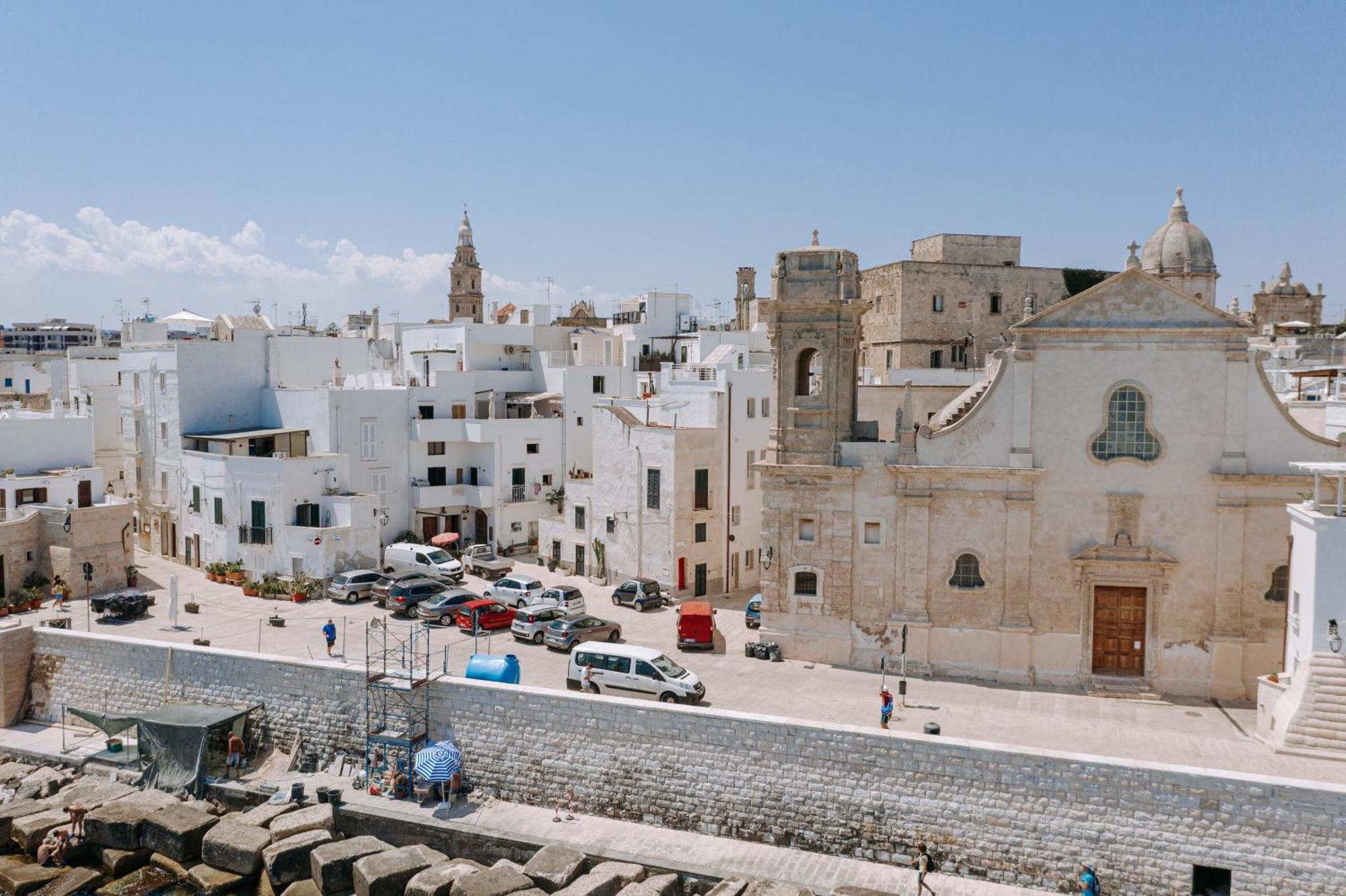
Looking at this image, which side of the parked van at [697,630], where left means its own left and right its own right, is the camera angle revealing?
back

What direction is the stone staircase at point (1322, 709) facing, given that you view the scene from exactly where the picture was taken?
facing the viewer

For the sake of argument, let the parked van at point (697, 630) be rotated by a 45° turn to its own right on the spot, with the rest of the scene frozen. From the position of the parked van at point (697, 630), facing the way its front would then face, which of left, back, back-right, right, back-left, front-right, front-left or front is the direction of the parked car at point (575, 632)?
back-left

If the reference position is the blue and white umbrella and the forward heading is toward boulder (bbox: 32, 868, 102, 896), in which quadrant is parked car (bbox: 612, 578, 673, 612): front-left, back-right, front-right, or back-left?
back-right

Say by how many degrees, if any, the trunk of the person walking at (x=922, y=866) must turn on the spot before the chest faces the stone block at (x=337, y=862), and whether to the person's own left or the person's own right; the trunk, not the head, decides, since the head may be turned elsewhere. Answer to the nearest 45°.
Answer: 0° — they already face it

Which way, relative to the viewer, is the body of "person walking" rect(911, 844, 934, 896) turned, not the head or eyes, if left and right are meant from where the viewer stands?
facing to the left of the viewer

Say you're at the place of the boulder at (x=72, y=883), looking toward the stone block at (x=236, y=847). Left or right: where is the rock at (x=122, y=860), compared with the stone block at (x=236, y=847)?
left
